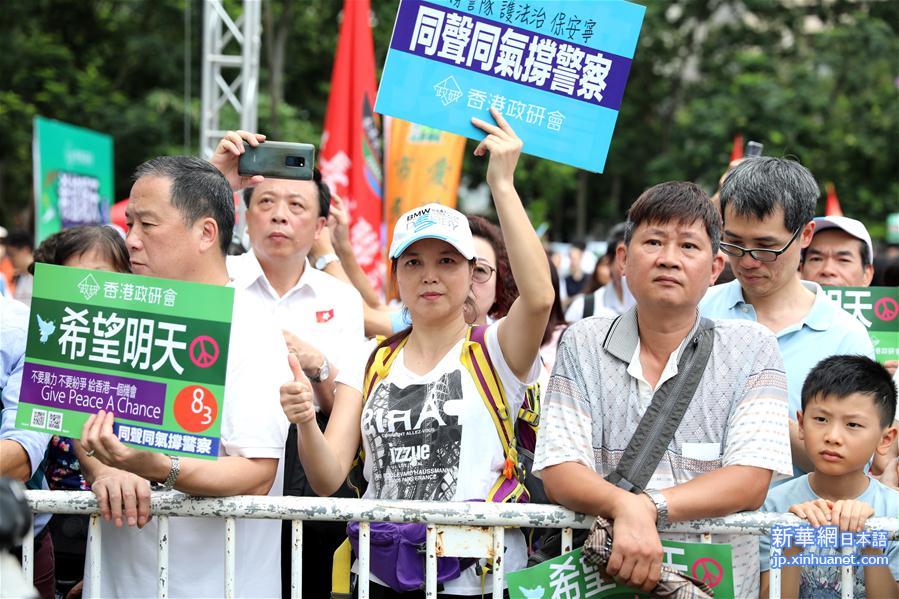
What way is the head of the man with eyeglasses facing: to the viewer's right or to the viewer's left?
to the viewer's left

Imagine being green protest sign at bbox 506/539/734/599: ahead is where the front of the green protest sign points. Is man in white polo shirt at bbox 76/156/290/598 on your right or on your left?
on your right

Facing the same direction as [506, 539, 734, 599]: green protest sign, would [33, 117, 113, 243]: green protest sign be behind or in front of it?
behind

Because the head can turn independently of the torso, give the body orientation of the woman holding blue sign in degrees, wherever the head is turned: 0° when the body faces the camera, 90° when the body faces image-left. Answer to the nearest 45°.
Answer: approximately 0°

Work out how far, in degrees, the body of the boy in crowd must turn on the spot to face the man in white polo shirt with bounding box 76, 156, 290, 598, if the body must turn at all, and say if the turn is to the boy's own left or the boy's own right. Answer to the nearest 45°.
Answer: approximately 45° to the boy's own right
